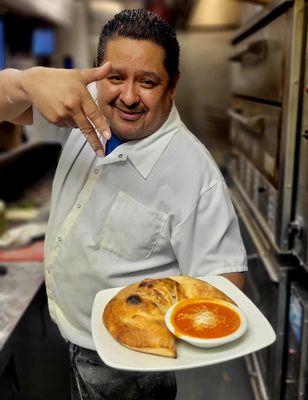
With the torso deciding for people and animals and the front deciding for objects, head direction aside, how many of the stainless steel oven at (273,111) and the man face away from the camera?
0

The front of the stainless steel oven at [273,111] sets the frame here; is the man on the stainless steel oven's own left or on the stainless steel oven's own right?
on the stainless steel oven's own left

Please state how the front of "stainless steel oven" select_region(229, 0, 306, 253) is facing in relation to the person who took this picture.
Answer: facing to the left of the viewer

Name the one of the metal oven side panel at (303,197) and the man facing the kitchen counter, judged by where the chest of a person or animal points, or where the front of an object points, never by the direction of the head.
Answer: the metal oven side panel

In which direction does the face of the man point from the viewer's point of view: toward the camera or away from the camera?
toward the camera

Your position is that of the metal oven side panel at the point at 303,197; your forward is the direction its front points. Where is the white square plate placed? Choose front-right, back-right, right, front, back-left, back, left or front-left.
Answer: left

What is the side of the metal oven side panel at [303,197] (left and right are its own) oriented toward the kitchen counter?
front

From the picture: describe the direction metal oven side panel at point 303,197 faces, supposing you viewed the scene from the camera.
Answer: facing to the left of the viewer

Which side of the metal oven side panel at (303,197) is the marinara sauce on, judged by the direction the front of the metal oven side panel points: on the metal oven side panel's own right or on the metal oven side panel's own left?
on the metal oven side panel's own left

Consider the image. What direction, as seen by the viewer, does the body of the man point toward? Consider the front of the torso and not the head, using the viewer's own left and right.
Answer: facing the viewer and to the left of the viewer

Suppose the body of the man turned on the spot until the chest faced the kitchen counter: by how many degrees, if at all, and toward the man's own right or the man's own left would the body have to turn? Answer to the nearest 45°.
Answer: approximately 90° to the man's own right

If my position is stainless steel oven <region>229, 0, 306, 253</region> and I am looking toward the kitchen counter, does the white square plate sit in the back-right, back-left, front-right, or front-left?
front-left

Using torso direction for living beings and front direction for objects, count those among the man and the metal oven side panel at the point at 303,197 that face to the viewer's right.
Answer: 0
